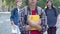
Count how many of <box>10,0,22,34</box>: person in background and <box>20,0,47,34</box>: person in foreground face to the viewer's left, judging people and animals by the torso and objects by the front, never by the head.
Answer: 0

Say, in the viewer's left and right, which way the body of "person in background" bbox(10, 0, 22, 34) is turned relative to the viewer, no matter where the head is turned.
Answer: facing the viewer and to the right of the viewer

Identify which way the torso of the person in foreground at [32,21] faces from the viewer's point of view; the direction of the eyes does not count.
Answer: toward the camera

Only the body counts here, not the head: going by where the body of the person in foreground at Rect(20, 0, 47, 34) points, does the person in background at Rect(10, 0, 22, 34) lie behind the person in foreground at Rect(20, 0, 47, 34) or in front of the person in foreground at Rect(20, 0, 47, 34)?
behind

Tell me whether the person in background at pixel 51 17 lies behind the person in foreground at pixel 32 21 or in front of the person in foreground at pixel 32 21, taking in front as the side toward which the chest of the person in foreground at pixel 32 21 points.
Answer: behind

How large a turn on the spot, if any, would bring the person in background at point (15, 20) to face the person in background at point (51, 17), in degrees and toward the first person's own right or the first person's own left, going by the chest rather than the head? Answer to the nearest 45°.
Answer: approximately 45° to the first person's own left
